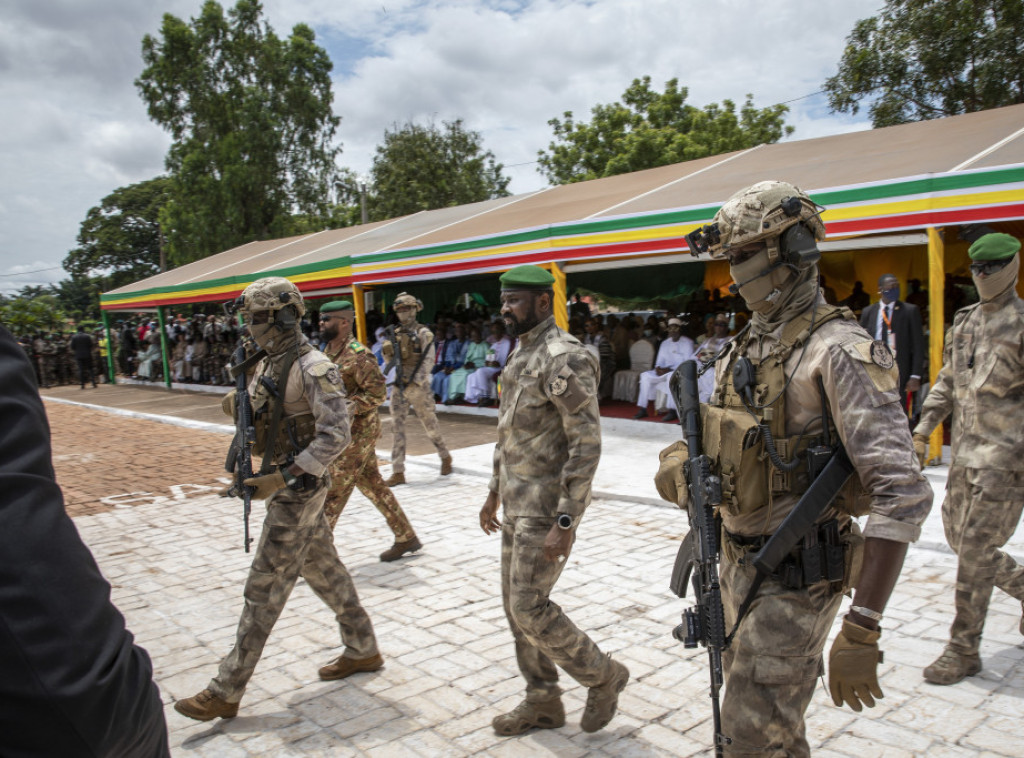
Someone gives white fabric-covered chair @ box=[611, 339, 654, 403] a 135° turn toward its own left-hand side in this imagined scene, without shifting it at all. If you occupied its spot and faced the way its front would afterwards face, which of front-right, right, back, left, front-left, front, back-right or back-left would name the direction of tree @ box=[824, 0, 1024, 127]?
front-left

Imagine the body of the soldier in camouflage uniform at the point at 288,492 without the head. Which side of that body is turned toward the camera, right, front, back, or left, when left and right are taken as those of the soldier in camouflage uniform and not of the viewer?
left

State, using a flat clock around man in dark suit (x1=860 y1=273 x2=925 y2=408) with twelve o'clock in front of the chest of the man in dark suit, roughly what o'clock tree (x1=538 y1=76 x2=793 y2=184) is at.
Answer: The tree is roughly at 4 o'clock from the man in dark suit.

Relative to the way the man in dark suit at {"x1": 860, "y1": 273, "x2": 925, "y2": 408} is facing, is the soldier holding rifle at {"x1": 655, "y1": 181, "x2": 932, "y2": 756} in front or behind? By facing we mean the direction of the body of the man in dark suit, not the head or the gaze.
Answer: in front

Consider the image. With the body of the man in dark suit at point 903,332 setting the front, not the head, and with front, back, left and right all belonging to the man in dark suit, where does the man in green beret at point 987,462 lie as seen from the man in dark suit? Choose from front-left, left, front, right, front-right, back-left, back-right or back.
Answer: front-left

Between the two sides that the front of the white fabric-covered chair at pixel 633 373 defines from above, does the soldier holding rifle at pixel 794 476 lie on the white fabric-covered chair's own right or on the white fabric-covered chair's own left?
on the white fabric-covered chair's own left

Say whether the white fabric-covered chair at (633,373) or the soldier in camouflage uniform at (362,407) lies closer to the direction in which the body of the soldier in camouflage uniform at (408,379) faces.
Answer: the soldier in camouflage uniform

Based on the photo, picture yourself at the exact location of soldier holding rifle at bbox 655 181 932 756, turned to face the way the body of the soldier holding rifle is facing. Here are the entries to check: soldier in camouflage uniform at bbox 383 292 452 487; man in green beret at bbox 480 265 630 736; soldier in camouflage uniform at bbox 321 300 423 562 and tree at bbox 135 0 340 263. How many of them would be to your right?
4

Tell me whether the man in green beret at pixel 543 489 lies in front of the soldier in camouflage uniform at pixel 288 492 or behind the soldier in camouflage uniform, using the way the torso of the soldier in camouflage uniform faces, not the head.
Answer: behind

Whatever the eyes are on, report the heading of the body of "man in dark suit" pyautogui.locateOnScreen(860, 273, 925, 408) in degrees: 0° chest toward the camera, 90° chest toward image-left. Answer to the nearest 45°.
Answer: approximately 45°

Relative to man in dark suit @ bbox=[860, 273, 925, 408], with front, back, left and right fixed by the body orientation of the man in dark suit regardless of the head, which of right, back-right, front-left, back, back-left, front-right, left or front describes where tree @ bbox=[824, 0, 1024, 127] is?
back-right

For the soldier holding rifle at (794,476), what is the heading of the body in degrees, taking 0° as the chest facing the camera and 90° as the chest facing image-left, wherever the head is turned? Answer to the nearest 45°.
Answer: approximately 45°
